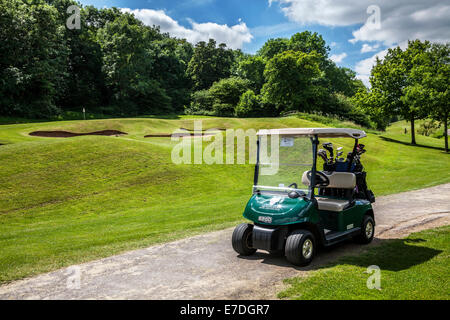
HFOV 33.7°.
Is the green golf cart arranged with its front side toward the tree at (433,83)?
no

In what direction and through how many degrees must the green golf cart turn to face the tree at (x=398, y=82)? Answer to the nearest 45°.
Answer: approximately 135° to its right

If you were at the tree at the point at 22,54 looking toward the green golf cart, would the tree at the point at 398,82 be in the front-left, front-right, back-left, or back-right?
front-left

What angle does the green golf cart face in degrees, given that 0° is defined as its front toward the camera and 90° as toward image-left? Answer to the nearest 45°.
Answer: approximately 45°

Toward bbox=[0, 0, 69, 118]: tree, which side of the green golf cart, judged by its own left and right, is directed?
right

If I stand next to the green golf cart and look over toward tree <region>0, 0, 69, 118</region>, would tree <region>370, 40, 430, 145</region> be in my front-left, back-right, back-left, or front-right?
front-right

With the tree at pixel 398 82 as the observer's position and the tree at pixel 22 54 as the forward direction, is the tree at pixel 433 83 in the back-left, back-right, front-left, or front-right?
back-left
